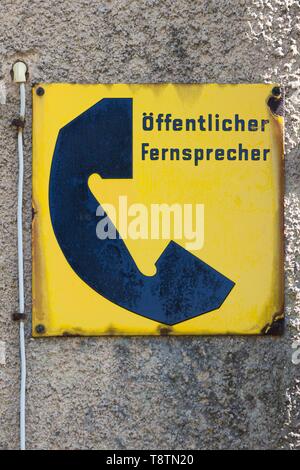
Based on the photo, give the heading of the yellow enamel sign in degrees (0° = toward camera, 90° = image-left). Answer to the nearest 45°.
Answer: approximately 0°
